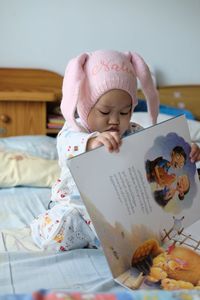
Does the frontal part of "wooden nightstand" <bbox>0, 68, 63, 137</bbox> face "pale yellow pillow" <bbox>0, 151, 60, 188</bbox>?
yes

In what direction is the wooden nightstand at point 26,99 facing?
toward the camera

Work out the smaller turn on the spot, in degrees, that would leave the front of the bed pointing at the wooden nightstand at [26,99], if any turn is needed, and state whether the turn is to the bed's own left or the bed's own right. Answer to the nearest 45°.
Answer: approximately 180°

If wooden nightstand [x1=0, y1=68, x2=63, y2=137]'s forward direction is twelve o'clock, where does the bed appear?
The bed is roughly at 12 o'clock from the wooden nightstand.

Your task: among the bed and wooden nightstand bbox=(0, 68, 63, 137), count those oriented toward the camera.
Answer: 2

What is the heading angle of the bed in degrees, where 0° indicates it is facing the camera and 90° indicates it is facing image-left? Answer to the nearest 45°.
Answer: approximately 0°
